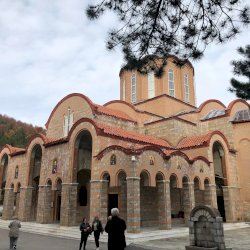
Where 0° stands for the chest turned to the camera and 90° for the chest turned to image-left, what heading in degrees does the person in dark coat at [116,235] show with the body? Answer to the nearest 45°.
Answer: approximately 180°

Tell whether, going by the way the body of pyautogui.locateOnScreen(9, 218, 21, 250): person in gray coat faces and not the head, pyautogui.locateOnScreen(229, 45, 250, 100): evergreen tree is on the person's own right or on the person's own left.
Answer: on the person's own right

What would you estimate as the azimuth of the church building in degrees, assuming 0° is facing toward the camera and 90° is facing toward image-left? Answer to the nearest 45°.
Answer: approximately 45°

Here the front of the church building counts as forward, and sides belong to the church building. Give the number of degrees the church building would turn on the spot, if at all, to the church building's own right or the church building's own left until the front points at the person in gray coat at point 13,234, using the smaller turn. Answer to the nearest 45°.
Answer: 0° — it already faces them

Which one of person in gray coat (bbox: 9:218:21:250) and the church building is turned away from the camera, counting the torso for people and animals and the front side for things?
the person in gray coat

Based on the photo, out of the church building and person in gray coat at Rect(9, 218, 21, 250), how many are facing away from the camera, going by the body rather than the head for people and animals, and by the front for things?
1

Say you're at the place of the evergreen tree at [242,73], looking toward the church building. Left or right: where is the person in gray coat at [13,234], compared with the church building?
left

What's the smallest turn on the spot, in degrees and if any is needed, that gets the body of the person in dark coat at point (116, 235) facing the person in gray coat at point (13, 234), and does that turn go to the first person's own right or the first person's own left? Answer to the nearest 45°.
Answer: approximately 45° to the first person's own left

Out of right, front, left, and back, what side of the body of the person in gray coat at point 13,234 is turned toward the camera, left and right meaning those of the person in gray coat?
back
